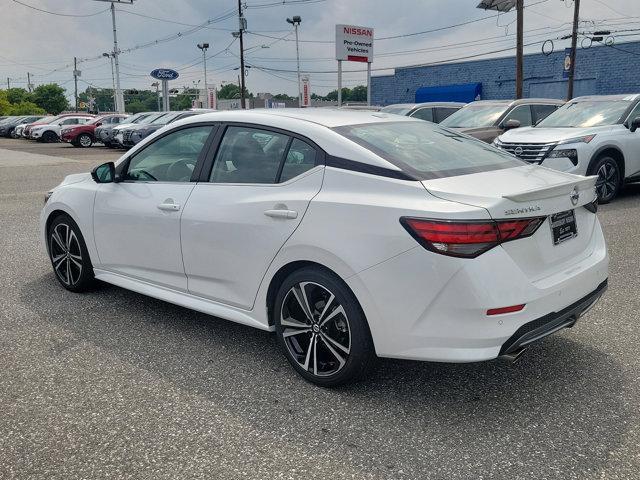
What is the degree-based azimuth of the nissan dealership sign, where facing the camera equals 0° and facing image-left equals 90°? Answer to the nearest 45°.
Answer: approximately 0°

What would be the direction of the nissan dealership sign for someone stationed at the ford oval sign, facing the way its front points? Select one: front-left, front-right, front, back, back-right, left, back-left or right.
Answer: front-left

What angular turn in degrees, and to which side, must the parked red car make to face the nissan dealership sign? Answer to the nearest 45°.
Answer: approximately 135° to its left

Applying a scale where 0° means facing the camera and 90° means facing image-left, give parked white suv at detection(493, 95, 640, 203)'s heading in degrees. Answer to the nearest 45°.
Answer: approximately 45°

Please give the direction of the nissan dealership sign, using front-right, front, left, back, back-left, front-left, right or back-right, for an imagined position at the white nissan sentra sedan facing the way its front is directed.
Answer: front-right

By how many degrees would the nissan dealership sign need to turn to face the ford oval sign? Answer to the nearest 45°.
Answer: approximately 135° to its right

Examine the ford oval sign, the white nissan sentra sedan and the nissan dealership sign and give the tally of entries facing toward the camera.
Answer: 2

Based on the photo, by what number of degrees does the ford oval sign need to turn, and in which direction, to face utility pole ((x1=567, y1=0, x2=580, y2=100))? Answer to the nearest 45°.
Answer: approximately 45° to its left

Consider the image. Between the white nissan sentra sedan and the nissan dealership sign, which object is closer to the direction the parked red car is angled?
the white nissan sentra sedan
